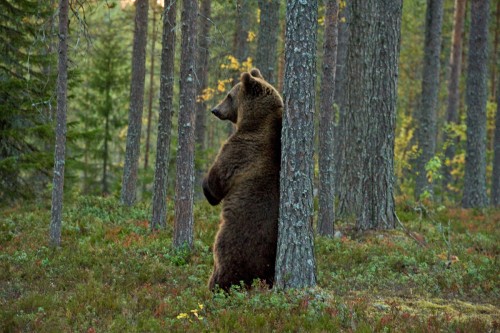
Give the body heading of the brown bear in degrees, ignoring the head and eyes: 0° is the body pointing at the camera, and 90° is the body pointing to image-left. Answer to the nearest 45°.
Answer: approximately 90°

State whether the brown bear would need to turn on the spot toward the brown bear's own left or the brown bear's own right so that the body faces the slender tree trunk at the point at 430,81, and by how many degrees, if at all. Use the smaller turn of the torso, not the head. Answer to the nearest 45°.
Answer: approximately 135° to the brown bear's own right

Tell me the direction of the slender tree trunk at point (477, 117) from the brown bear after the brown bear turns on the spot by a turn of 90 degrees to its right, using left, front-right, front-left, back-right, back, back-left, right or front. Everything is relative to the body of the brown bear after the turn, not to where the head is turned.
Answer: front-right

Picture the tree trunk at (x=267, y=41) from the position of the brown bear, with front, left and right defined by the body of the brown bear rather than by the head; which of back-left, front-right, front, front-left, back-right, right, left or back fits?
right

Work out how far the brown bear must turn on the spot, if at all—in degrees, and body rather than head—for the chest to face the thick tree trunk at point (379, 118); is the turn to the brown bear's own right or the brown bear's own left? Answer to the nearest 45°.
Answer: approximately 135° to the brown bear's own right

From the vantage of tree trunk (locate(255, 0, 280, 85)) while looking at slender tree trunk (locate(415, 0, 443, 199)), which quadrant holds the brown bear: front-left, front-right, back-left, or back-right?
back-right

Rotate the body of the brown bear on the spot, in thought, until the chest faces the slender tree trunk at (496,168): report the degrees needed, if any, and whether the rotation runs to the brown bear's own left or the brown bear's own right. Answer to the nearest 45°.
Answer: approximately 135° to the brown bear's own right
